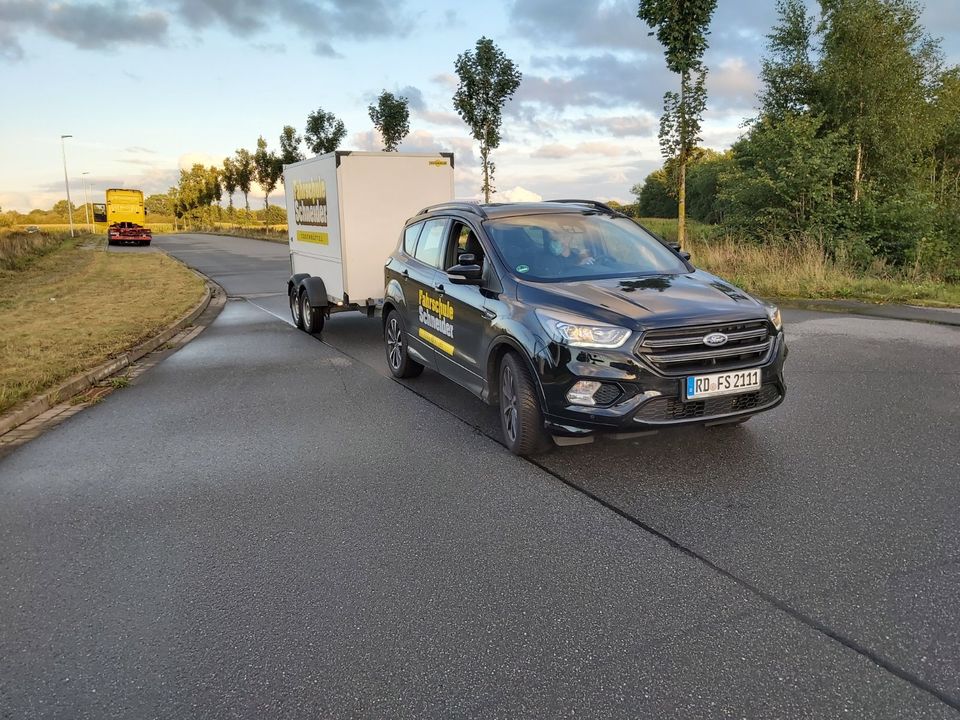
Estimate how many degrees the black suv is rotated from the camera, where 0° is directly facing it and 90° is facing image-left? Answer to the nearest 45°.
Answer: approximately 315°

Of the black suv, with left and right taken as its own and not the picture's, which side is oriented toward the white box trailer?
back

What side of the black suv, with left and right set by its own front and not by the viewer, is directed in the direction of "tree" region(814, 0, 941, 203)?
left

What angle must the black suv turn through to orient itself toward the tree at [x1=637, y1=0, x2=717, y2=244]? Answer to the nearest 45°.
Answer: approximately 135° to its left

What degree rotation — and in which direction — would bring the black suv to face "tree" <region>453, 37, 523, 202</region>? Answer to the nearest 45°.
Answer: approximately 135° to its left

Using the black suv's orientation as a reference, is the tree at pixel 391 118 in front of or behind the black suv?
behind

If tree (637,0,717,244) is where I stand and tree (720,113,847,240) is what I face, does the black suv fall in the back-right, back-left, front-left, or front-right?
back-right

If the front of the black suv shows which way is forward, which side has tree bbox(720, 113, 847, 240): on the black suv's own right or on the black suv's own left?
on the black suv's own left
